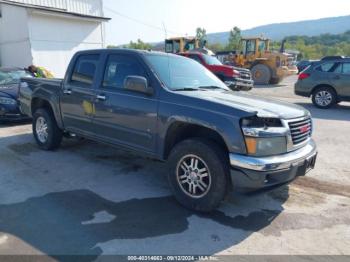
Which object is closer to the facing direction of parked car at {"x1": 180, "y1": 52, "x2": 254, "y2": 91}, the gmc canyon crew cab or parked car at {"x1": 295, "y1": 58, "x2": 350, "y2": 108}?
the parked car

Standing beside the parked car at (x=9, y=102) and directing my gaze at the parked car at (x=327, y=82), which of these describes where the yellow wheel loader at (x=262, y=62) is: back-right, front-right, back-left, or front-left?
front-left

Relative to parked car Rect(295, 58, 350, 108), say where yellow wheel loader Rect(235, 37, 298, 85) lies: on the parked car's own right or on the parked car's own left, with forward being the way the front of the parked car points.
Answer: on the parked car's own left

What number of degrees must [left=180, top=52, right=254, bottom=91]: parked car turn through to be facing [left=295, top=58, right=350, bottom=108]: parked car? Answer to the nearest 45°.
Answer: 0° — it already faces it

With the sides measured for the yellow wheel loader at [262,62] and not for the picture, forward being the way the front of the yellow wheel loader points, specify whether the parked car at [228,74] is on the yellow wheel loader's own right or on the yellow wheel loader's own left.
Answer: on the yellow wheel loader's own left

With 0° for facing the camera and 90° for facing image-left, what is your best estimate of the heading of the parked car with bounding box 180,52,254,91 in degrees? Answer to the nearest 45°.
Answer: approximately 315°

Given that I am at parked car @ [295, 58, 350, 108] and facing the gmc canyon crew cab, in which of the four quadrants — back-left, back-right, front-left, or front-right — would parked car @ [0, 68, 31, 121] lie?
front-right

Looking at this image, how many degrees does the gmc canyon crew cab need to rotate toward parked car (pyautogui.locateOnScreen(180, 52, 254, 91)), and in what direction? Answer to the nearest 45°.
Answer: approximately 135° to its left

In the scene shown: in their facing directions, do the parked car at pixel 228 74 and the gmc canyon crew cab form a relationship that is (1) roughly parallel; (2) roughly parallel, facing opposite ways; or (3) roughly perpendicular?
roughly parallel

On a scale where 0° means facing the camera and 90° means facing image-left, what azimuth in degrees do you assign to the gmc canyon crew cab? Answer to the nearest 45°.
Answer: approximately 315°

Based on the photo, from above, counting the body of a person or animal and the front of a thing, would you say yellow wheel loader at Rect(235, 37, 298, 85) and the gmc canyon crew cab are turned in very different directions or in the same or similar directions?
very different directions

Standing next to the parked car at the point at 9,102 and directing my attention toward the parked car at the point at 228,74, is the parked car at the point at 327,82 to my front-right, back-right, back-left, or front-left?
front-right

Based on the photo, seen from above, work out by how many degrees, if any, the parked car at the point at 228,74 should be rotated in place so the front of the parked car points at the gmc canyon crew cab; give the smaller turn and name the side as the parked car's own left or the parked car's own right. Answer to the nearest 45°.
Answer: approximately 45° to the parked car's own right

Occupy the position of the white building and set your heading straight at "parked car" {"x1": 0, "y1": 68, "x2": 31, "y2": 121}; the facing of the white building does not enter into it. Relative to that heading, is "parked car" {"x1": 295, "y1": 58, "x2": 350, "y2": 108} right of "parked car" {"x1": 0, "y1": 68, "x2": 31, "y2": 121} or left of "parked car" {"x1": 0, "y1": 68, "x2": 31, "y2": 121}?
left
